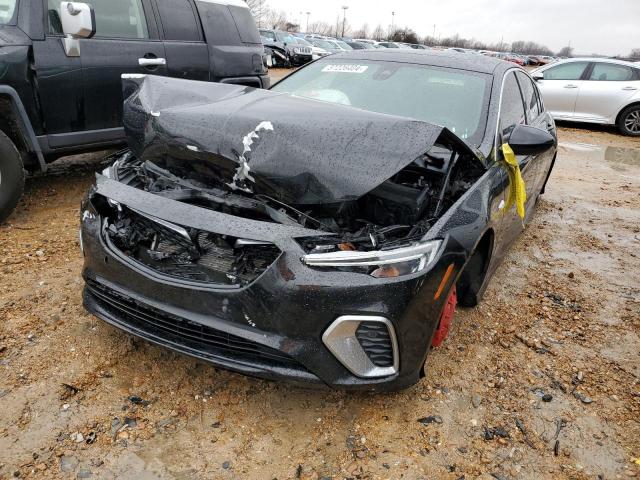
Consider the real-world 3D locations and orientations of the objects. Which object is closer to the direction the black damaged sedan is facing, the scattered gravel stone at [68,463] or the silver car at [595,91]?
the scattered gravel stone

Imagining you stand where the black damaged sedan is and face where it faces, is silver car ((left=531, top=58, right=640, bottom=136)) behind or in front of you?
behind

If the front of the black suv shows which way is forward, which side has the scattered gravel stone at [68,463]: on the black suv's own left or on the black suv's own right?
on the black suv's own left

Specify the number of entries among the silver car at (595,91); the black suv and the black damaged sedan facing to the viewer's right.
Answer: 0

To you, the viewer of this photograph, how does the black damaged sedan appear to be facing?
facing the viewer and to the left of the viewer

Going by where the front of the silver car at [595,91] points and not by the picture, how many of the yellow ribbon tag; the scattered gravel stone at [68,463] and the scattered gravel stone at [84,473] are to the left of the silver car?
3

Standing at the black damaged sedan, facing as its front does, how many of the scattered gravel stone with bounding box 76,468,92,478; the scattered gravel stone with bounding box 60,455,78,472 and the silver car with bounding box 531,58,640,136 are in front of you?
2

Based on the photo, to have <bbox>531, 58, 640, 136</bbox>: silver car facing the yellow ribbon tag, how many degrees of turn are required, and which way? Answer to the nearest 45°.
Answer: approximately 90° to its left

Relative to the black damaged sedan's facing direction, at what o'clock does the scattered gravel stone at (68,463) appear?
The scattered gravel stone is roughly at 12 o'clock from the black damaged sedan.

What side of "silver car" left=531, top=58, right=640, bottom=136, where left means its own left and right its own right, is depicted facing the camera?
left

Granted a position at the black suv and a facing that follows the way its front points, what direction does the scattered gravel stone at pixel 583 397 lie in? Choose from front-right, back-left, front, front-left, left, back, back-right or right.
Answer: left

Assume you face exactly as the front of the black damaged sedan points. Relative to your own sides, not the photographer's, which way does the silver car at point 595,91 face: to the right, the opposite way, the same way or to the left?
to the right

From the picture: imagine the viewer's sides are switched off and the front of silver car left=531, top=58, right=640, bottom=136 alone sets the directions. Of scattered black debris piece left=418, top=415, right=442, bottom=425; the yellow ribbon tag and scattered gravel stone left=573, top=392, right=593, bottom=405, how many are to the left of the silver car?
3

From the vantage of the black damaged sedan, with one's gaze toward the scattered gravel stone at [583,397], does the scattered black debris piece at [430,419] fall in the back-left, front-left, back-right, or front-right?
front-right

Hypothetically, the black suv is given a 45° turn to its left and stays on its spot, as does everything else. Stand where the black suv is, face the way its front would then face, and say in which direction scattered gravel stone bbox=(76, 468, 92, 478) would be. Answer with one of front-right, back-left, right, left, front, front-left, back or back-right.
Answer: front

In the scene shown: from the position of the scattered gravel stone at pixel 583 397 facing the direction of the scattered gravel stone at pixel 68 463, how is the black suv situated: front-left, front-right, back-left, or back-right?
front-right

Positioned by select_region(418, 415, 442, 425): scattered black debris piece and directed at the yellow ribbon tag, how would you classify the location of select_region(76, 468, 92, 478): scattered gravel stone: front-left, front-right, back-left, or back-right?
back-left
